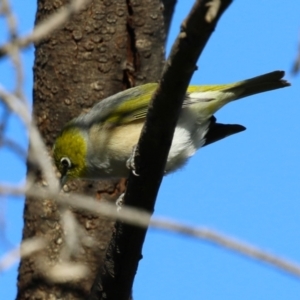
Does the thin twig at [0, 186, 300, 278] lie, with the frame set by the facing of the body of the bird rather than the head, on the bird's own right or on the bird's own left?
on the bird's own left

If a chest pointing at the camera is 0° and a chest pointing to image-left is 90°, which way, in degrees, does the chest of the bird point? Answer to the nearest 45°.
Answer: approximately 90°
